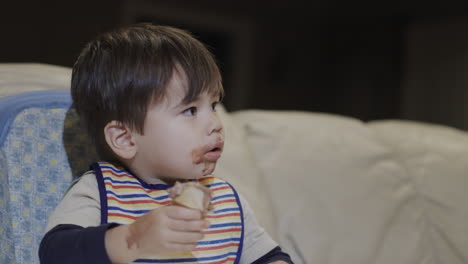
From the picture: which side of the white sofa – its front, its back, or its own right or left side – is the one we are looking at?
front

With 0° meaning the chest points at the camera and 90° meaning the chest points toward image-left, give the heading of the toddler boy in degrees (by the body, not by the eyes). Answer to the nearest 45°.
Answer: approximately 315°

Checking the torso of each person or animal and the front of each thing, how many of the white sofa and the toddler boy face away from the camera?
0
